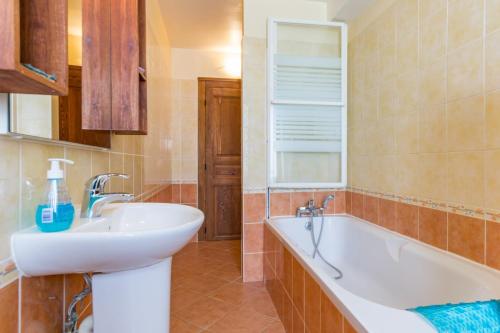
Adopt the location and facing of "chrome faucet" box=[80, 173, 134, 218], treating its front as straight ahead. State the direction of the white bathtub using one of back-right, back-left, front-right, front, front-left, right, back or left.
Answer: front

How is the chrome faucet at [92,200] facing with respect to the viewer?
to the viewer's right

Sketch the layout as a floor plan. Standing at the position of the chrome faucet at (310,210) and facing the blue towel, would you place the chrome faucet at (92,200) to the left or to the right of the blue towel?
right

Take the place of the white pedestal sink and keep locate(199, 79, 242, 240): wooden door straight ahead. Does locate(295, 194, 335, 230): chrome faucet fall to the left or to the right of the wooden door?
right

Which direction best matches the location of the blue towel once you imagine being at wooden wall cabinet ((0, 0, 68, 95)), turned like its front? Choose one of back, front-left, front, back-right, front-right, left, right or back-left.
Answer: front

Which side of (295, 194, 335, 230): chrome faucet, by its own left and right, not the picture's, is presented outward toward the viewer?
front

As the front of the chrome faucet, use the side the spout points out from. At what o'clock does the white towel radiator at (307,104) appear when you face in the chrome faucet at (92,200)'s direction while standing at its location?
The white towel radiator is roughly at 11 o'clock from the chrome faucet.

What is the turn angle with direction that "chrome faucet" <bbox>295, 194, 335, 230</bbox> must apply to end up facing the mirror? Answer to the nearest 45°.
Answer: approximately 45° to its right

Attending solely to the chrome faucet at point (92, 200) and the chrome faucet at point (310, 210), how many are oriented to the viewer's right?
1

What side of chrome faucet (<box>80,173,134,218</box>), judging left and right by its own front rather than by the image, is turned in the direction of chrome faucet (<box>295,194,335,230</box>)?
front

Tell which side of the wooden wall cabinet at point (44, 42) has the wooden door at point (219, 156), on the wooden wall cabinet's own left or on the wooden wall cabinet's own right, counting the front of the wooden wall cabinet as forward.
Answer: on the wooden wall cabinet's own left
